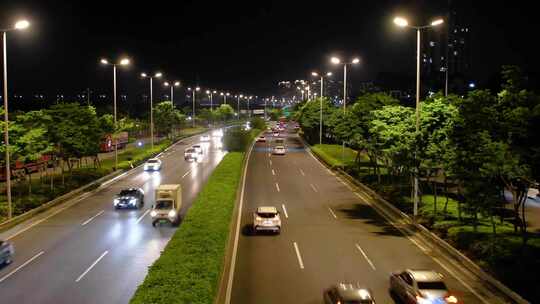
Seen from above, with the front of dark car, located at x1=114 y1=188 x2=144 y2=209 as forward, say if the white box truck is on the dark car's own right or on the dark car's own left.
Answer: on the dark car's own left

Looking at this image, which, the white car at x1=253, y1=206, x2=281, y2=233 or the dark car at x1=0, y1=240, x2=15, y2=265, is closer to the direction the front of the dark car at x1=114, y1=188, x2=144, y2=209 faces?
the dark car

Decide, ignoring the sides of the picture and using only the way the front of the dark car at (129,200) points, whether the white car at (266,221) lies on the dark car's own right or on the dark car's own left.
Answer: on the dark car's own left

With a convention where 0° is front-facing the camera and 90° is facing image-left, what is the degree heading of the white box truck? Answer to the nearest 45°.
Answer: approximately 0°

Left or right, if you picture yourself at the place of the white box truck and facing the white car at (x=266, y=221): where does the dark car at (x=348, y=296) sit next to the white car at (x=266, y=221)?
right

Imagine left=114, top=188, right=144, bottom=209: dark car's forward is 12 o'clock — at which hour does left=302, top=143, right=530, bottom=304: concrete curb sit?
The concrete curb is roughly at 9 o'clock from the dark car.

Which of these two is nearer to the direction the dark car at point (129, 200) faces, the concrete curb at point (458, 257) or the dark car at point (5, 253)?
the dark car

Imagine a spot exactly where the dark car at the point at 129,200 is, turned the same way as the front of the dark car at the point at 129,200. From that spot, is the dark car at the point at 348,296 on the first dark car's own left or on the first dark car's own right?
on the first dark car's own left

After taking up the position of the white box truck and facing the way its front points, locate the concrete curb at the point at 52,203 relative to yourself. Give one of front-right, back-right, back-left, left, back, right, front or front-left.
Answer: back-right

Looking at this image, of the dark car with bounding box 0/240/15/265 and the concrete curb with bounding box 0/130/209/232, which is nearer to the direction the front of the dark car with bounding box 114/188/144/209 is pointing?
the dark car
